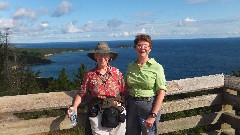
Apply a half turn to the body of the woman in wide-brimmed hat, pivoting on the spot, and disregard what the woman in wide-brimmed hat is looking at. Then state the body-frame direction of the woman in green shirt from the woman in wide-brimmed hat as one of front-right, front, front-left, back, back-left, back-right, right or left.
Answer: right

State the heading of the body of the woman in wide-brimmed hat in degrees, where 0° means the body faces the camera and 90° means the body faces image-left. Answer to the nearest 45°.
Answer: approximately 0°
